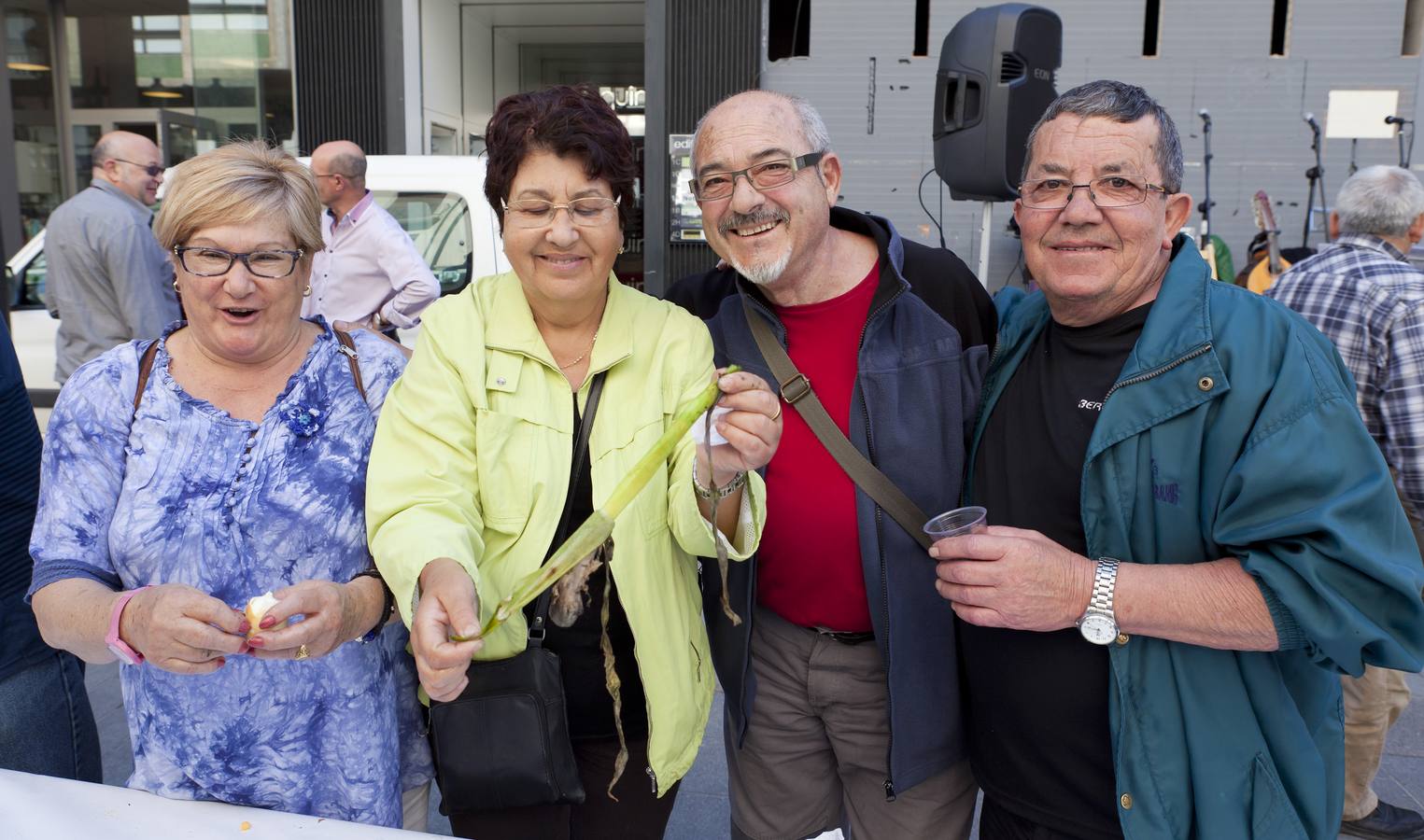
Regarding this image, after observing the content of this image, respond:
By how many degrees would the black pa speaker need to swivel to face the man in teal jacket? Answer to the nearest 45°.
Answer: approximately 45° to its right

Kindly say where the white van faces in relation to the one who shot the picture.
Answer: facing to the left of the viewer

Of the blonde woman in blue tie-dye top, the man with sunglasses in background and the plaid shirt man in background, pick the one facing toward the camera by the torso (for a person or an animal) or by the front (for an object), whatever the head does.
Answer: the blonde woman in blue tie-dye top

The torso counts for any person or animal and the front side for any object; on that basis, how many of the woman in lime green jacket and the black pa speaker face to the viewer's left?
0

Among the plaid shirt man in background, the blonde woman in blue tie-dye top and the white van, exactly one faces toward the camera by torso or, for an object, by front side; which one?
the blonde woman in blue tie-dye top

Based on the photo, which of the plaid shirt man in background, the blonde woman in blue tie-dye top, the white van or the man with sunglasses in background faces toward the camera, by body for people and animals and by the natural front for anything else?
the blonde woman in blue tie-dye top

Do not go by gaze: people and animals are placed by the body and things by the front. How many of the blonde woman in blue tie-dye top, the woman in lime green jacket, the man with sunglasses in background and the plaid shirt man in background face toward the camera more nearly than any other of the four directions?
2

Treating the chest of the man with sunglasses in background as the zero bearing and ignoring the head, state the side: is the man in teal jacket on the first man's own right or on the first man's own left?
on the first man's own right

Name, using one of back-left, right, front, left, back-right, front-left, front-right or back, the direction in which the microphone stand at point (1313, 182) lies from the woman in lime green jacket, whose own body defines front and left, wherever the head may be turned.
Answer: back-left

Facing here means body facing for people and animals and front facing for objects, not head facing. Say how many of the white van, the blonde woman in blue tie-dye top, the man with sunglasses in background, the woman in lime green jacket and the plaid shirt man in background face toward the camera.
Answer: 2

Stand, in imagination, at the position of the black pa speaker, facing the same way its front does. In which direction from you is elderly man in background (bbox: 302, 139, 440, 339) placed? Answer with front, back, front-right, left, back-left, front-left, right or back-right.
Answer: back-right
